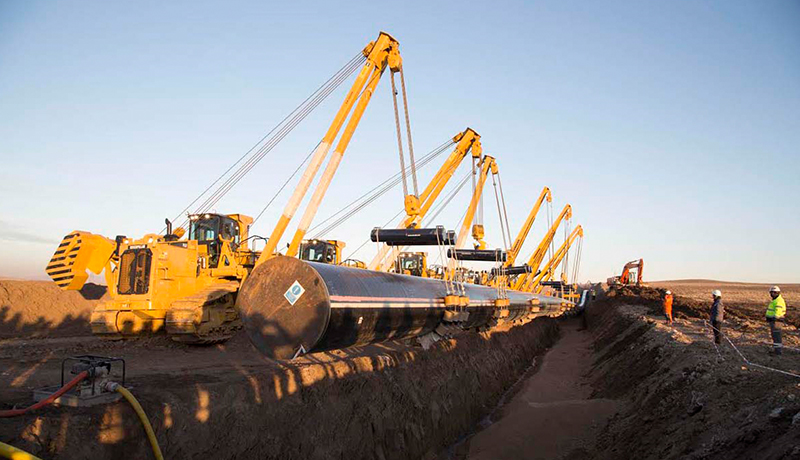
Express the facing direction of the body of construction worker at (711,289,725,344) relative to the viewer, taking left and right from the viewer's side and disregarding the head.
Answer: facing to the left of the viewer

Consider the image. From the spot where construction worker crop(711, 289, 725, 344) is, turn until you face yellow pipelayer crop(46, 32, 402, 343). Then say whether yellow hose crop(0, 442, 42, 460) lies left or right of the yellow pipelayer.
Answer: left

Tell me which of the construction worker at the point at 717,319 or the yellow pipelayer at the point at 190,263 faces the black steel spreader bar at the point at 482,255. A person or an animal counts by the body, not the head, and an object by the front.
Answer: the construction worker

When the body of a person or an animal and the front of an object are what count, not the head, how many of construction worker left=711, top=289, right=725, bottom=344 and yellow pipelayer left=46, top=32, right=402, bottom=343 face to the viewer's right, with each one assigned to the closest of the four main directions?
0

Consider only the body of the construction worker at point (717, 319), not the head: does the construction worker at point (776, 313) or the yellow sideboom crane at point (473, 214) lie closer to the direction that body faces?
the yellow sideboom crane

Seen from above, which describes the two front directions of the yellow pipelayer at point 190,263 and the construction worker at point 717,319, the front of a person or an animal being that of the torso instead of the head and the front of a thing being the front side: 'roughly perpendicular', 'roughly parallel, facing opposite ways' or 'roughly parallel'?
roughly perpendicular

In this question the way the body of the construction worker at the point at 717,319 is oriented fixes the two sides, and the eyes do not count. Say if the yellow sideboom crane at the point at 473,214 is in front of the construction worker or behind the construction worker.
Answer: in front

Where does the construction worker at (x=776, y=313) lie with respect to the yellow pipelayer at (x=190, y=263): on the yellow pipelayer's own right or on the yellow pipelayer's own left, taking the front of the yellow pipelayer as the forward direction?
on the yellow pipelayer's own left

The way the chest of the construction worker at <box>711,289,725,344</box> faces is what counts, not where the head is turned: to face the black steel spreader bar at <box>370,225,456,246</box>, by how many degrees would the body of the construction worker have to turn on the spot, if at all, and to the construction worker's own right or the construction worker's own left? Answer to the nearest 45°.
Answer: approximately 45° to the construction worker's own left

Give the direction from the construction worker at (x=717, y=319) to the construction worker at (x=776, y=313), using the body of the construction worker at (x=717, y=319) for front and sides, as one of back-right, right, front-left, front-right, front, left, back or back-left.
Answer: back-left

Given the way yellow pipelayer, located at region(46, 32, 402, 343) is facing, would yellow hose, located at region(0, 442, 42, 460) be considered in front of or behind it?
in front

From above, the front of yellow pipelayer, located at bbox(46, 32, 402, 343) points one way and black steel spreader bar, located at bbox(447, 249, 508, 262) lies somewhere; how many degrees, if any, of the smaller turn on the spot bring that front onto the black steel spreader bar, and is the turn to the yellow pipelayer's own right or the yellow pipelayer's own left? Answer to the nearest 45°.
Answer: approximately 135° to the yellow pipelayer's own left

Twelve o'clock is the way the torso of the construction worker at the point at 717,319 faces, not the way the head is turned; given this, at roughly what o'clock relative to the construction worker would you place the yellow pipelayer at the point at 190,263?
The yellow pipelayer is roughly at 11 o'clock from the construction worker.
